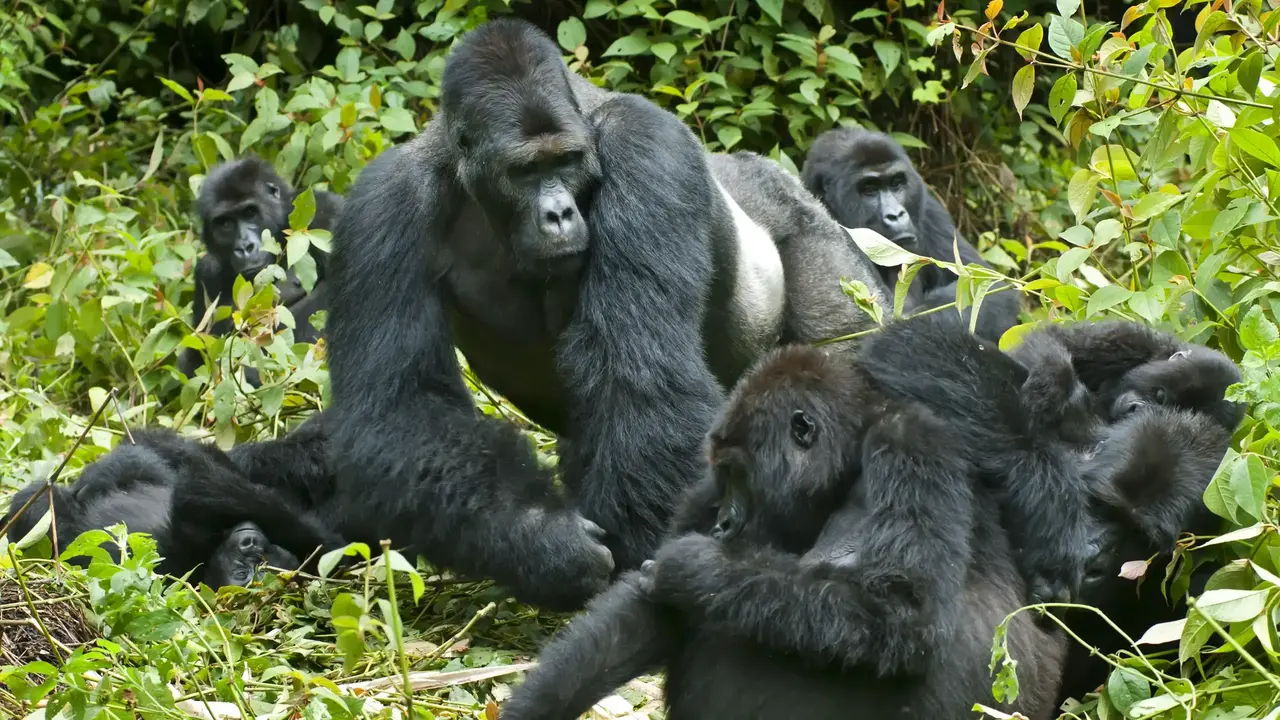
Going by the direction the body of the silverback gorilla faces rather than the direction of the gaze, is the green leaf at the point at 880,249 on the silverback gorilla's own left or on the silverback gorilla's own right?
on the silverback gorilla's own left

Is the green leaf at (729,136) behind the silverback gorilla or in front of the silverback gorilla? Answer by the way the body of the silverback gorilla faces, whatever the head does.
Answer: behind

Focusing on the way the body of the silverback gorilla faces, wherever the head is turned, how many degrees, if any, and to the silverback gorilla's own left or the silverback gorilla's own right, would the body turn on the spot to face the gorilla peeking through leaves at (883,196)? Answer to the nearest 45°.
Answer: approximately 180°

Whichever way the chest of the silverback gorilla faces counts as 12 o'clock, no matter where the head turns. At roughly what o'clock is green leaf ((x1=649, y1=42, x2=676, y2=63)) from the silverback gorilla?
The green leaf is roughly at 5 o'clock from the silverback gorilla.

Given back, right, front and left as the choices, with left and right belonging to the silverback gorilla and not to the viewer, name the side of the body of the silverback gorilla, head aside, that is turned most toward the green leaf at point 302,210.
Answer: right

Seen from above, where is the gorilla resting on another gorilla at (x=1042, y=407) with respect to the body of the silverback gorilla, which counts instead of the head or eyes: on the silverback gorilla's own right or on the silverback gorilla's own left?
on the silverback gorilla's own left

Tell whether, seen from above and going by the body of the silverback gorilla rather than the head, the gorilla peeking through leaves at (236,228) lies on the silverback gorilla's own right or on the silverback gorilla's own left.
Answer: on the silverback gorilla's own right

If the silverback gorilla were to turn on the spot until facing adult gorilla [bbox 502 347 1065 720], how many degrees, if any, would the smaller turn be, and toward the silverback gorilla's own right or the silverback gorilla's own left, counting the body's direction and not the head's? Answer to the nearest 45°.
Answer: approximately 45° to the silverback gorilla's own left

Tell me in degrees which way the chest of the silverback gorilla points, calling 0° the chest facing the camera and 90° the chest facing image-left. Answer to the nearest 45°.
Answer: approximately 45°
